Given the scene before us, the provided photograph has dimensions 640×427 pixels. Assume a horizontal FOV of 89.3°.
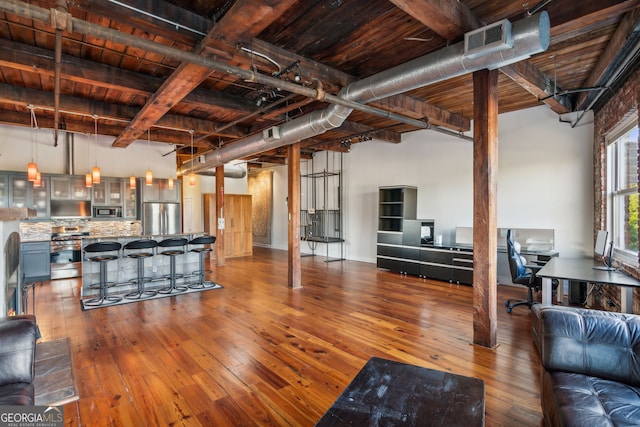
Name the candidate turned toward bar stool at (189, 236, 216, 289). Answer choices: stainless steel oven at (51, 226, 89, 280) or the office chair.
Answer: the stainless steel oven

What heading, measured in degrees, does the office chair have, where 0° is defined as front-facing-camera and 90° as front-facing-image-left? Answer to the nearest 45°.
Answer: approximately 270°

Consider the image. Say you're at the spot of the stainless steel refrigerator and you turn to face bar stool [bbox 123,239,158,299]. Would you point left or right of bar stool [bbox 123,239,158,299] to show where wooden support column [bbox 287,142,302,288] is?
left

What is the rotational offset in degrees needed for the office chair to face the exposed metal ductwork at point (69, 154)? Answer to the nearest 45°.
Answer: approximately 180°

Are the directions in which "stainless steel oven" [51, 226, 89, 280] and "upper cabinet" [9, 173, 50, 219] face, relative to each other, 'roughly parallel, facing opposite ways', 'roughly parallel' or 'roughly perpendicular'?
roughly parallel

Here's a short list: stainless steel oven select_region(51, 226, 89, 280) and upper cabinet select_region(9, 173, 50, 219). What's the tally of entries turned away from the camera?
0

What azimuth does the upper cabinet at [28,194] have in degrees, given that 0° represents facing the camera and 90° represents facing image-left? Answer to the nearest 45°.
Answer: approximately 315°

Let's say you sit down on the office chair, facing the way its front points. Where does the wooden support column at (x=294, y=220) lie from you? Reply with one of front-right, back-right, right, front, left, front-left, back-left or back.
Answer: back

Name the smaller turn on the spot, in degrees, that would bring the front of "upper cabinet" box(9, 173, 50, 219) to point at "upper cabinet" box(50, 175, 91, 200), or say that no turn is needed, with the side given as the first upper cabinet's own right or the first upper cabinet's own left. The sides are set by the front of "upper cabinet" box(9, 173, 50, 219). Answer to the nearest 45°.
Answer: approximately 45° to the first upper cabinet's own left

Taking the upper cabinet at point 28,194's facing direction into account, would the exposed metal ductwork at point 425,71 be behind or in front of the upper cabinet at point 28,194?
in front

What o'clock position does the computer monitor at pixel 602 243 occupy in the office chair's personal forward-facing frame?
The computer monitor is roughly at 12 o'clock from the office chair.

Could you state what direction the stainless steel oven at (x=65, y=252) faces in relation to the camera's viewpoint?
facing the viewer and to the right of the viewer

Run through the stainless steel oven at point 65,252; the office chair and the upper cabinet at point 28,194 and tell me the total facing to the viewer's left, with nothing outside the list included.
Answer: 0
